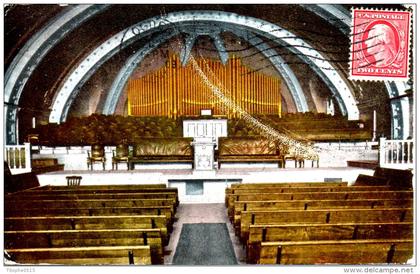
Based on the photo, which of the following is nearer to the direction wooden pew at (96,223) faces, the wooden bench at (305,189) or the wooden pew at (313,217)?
the wooden bench

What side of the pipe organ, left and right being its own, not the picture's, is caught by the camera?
front

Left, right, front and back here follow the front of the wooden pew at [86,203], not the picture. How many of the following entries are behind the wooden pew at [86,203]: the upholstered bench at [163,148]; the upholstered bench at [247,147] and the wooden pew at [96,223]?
1

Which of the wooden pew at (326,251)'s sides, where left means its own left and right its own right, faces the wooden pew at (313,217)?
front

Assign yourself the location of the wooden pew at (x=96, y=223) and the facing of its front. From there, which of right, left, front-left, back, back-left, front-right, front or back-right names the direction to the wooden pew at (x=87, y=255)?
back

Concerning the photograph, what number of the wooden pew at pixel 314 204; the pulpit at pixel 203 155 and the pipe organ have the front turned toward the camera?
2

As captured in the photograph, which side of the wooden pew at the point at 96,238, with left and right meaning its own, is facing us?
back

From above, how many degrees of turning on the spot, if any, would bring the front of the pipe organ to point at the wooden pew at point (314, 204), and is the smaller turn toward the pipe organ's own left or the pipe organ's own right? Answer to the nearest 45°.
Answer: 0° — it already faces it

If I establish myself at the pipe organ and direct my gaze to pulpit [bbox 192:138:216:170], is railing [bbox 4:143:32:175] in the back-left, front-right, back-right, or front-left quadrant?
front-right

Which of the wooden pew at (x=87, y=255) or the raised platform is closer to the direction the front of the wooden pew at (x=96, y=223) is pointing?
the raised platform

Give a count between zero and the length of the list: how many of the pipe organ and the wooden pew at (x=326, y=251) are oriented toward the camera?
1

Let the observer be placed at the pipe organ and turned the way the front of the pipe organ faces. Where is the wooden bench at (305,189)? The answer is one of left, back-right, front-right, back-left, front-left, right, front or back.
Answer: front

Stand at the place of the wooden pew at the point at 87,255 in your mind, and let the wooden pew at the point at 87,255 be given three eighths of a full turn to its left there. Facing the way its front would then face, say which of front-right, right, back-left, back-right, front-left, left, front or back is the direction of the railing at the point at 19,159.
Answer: back-right

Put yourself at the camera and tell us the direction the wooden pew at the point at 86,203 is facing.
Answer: facing away from the viewer

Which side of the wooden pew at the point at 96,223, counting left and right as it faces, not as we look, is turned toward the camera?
back

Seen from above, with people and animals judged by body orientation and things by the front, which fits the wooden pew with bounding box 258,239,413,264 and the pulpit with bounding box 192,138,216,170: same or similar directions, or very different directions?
very different directions

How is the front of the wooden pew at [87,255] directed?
away from the camera

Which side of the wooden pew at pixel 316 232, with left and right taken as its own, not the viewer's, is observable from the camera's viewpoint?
back
